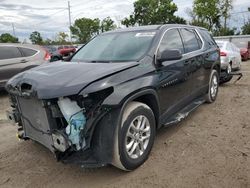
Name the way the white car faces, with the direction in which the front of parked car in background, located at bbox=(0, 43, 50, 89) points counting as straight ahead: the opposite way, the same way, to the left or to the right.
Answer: the opposite way

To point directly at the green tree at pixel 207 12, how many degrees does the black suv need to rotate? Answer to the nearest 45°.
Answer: approximately 135° to its right

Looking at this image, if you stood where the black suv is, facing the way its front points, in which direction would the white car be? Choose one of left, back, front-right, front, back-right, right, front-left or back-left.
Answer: back

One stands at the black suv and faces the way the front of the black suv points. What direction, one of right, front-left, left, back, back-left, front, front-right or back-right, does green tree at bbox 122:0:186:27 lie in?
back-right

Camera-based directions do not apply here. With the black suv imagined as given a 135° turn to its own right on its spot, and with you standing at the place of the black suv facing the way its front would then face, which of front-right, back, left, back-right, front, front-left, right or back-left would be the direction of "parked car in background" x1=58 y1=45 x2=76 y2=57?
front
